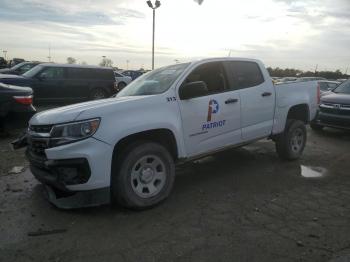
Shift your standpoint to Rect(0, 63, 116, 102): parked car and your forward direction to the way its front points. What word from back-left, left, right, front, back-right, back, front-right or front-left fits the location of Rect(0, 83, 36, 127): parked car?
left

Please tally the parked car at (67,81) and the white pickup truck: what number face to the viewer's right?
0

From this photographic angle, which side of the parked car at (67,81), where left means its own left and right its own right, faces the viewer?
left

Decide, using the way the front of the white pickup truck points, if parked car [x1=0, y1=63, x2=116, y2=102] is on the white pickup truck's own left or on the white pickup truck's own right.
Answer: on the white pickup truck's own right

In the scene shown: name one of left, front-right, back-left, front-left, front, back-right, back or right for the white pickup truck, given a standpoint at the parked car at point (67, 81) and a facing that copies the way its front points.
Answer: left

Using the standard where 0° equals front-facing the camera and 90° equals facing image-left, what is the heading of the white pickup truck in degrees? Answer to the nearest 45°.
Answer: approximately 45°

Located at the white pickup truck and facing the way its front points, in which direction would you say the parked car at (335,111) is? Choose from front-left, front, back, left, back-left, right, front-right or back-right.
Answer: back
